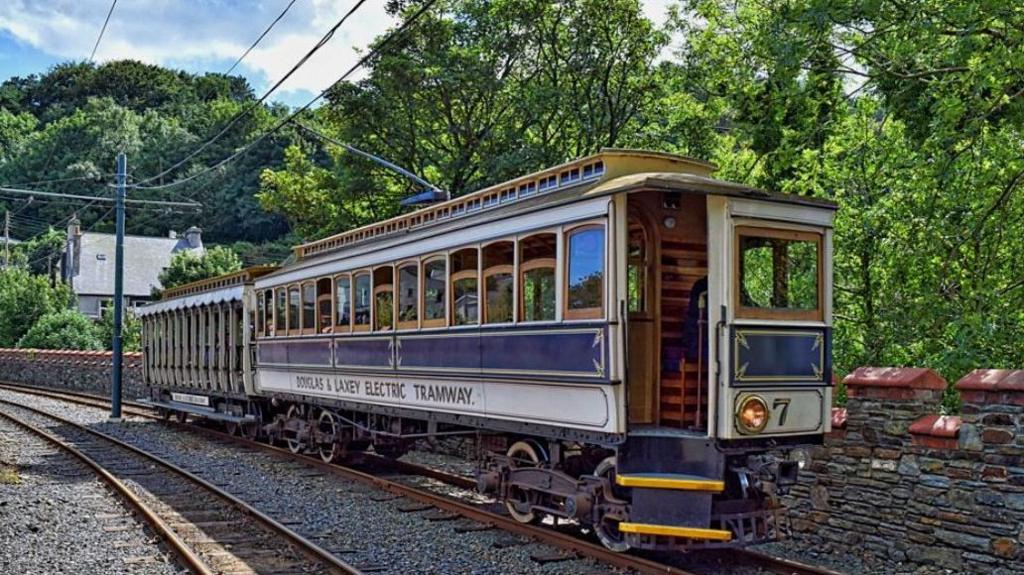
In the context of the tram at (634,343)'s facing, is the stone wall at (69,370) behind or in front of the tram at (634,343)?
behind

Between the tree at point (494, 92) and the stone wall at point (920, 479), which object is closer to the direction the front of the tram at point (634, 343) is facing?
the stone wall

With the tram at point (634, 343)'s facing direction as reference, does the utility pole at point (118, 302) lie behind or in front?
behind

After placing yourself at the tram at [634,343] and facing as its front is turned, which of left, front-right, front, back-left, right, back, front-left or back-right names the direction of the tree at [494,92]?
back-left

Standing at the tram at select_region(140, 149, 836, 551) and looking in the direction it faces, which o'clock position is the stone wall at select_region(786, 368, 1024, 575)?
The stone wall is roughly at 11 o'clock from the tram.

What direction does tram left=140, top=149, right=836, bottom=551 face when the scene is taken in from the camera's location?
facing the viewer and to the right of the viewer
